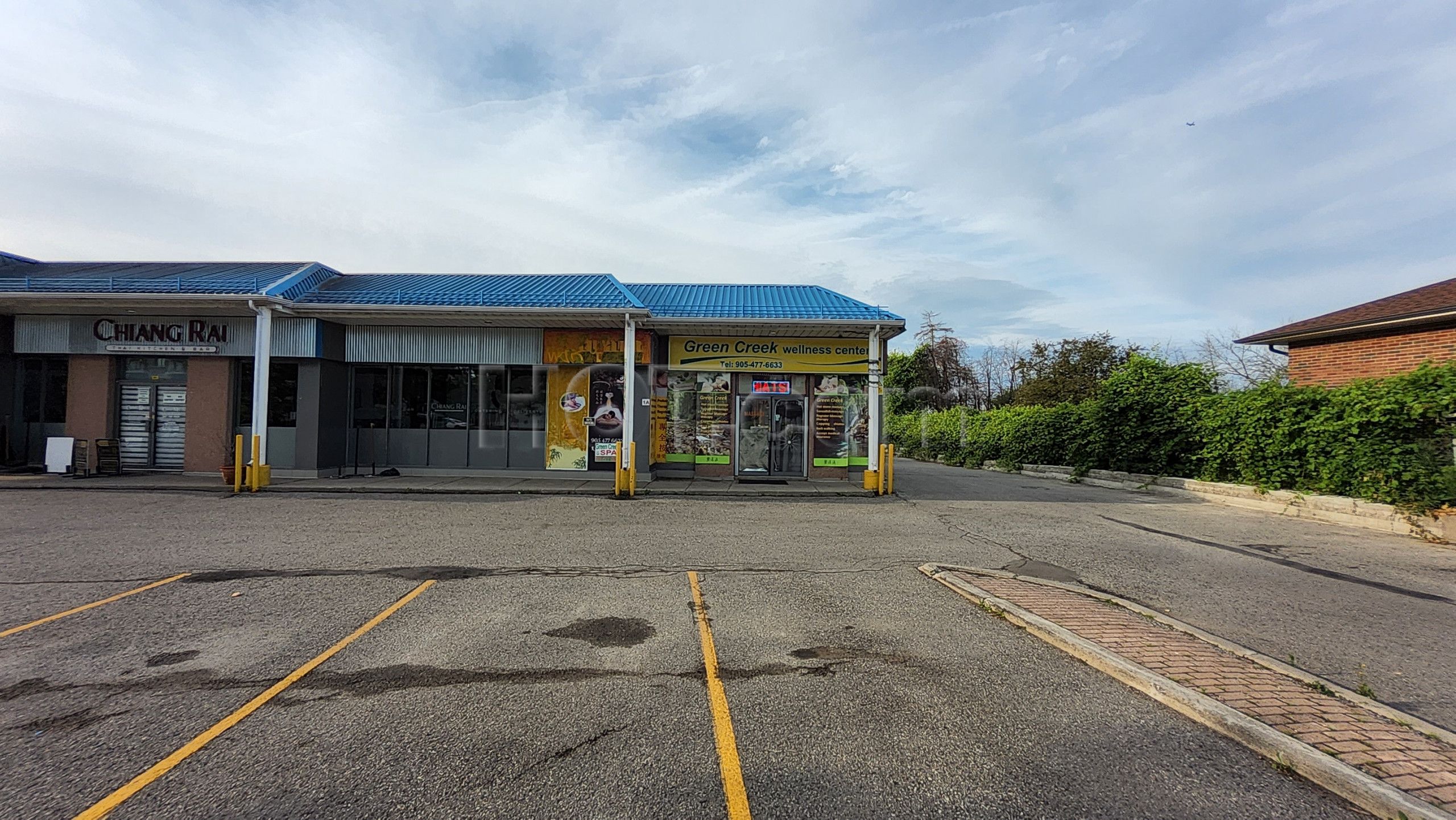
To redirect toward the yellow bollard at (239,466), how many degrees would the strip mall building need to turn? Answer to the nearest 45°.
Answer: approximately 45° to its right

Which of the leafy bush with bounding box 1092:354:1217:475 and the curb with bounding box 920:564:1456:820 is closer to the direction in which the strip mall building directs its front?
the curb

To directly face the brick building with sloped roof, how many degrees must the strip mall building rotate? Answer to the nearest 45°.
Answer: approximately 45° to its left

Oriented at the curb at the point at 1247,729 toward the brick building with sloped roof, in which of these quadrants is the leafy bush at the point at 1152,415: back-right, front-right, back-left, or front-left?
front-left

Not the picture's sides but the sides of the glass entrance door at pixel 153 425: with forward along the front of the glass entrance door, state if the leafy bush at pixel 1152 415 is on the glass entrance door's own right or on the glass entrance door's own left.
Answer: on the glass entrance door's own left

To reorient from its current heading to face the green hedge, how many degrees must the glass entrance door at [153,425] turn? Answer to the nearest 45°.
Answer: approximately 45° to its left

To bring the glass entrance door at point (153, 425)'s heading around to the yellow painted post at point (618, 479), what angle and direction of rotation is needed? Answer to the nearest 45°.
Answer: approximately 45° to its left

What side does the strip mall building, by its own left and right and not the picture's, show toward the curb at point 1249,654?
front

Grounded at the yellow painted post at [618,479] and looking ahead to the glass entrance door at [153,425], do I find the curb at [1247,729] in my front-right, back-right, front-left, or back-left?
back-left

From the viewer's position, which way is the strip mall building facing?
facing the viewer

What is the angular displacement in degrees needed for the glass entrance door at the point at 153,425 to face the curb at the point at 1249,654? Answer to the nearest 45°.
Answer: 0° — it already faces it

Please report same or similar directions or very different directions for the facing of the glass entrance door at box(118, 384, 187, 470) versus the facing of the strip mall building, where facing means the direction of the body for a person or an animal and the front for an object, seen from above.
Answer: same or similar directions

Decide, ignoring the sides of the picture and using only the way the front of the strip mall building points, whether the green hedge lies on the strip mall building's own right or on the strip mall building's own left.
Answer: on the strip mall building's own left

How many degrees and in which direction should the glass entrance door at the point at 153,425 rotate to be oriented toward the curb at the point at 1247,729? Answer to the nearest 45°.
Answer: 0° — it already faces it
